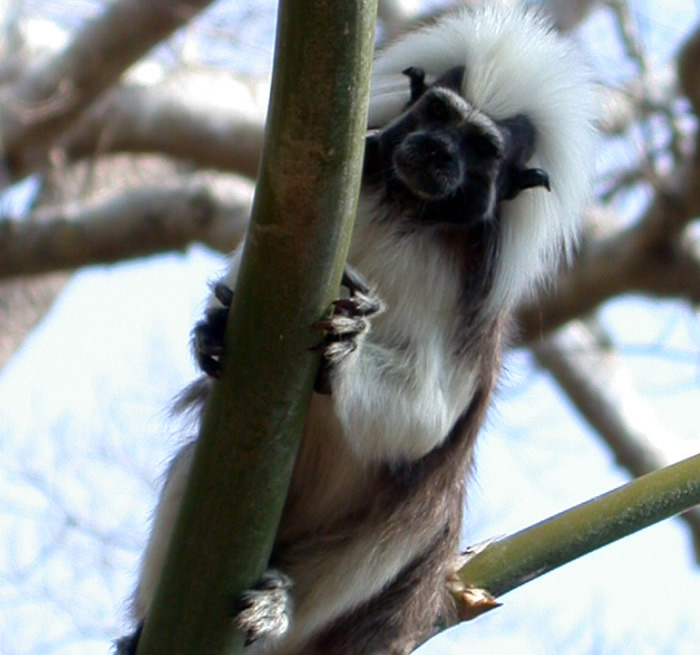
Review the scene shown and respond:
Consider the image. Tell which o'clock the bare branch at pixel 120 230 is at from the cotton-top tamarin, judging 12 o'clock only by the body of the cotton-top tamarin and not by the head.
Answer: The bare branch is roughly at 4 o'clock from the cotton-top tamarin.

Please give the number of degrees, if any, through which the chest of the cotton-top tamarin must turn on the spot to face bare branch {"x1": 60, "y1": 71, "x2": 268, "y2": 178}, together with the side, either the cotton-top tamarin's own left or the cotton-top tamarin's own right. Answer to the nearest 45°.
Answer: approximately 135° to the cotton-top tamarin's own right

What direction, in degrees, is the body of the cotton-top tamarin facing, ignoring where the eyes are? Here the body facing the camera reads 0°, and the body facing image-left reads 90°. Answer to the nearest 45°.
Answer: approximately 45°
